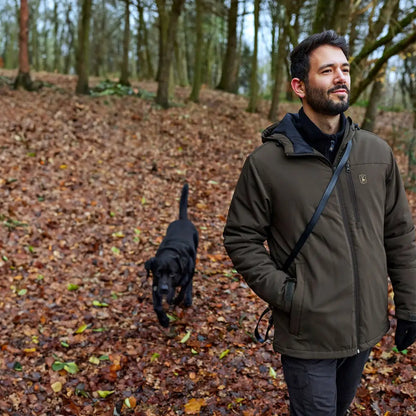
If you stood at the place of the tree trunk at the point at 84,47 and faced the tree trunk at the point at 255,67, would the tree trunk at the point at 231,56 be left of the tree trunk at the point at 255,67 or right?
left

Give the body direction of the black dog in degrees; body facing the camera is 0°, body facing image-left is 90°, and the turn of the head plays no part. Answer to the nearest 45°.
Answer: approximately 0°

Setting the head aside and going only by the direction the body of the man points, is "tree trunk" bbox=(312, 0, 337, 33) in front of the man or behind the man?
behind

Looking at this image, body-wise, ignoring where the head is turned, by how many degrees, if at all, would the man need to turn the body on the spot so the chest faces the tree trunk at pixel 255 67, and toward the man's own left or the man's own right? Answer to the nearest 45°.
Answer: approximately 135° to the man's own left

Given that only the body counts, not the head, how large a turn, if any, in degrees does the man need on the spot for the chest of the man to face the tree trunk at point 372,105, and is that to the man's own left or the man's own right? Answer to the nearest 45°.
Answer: approximately 135° to the man's own left

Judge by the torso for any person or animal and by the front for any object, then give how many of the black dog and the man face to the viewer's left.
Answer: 0

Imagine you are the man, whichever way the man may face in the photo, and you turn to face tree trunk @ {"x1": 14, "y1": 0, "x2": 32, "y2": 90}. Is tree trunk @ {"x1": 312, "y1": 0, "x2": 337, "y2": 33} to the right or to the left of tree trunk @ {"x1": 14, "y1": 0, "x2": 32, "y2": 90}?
right

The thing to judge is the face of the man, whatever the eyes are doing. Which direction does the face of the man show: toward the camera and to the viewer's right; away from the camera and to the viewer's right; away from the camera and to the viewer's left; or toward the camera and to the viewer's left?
toward the camera and to the viewer's right

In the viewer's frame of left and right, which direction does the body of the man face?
facing the viewer and to the right of the viewer
